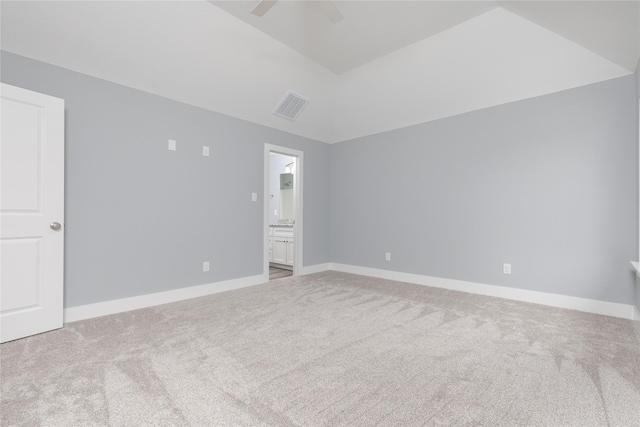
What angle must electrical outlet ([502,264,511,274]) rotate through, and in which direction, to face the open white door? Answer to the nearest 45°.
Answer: approximately 45° to its right

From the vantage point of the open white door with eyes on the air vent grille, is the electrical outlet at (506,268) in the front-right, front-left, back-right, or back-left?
front-right

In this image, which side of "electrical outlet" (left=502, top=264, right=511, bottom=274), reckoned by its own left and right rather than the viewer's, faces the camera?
front

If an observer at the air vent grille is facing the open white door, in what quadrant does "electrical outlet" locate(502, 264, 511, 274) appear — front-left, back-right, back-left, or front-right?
back-left

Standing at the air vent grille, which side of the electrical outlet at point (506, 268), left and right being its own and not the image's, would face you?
right

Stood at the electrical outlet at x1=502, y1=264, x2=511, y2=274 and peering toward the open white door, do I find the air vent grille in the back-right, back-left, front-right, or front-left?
front-right
